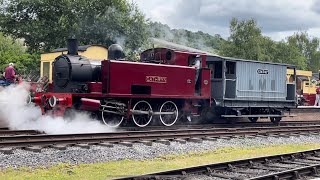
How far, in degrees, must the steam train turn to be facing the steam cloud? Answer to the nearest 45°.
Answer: approximately 45° to its right

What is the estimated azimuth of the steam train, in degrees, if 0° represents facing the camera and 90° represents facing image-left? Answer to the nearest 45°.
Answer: approximately 45°

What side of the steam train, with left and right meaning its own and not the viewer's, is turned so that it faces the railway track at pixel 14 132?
front
